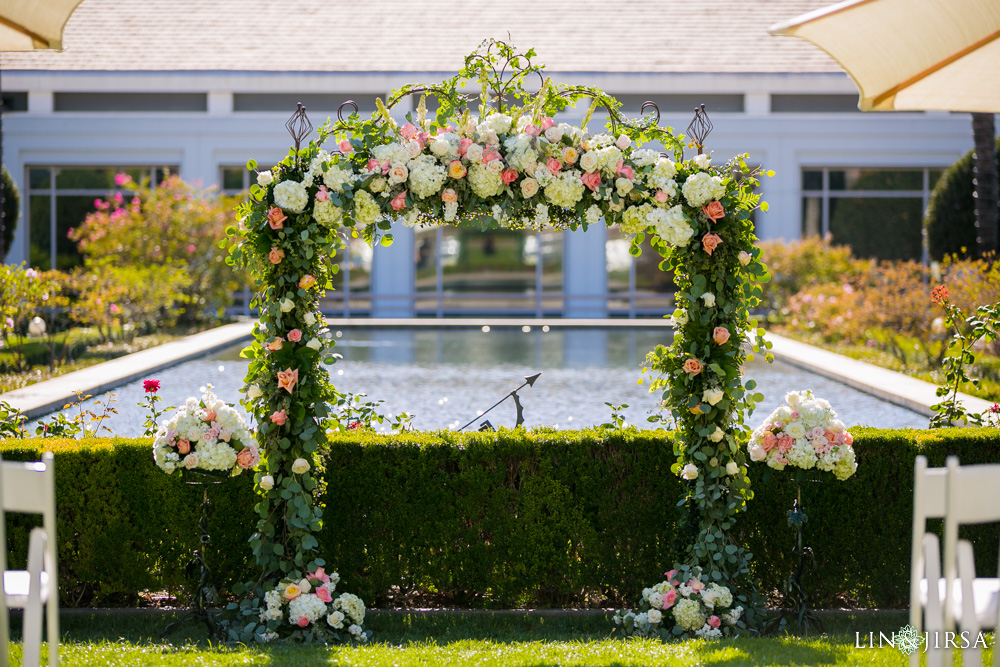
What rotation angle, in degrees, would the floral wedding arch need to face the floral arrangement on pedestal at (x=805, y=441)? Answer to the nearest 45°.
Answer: approximately 90° to its left

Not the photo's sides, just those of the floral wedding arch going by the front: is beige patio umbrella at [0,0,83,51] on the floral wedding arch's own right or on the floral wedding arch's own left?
on the floral wedding arch's own right

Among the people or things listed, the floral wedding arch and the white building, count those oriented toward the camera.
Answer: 2

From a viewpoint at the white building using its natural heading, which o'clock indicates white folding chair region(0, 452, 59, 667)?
The white folding chair is roughly at 12 o'clock from the white building.

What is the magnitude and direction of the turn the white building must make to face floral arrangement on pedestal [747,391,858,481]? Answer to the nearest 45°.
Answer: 0° — it already faces it

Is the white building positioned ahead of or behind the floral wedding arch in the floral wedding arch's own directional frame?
behind

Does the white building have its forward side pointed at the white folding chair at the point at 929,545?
yes
